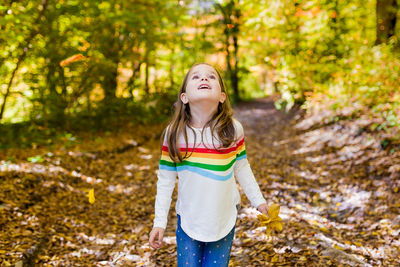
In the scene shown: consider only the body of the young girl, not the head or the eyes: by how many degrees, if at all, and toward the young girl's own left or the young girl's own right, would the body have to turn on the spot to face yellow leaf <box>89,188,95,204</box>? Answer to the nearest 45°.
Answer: approximately 135° to the young girl's own right

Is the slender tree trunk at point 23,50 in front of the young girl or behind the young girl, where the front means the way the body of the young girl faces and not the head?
behind

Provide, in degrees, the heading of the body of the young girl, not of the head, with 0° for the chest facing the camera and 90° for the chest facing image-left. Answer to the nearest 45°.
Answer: approximately 0°

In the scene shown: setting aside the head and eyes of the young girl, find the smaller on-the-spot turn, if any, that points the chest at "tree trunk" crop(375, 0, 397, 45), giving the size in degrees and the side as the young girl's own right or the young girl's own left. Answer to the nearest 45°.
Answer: approximately 135° to the young girl's own left
